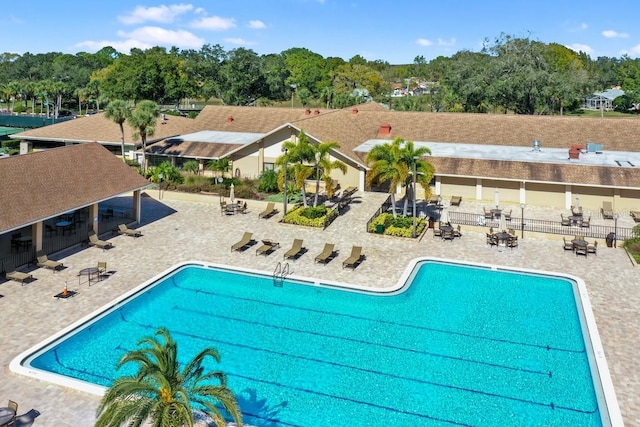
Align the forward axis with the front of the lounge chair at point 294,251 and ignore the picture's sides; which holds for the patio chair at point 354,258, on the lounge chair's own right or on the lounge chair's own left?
on the lounge chair's own left

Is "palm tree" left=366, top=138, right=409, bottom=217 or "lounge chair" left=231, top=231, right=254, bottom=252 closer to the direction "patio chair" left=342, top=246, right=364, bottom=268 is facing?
the lounge chair

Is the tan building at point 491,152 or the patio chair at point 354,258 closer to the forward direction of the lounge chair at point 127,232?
the patio chair

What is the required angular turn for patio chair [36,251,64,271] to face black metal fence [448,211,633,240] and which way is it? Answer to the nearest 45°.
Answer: approximately 45° to its left

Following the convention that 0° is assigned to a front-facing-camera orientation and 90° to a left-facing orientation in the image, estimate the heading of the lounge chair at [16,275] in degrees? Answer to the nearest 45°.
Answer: approximately 315°

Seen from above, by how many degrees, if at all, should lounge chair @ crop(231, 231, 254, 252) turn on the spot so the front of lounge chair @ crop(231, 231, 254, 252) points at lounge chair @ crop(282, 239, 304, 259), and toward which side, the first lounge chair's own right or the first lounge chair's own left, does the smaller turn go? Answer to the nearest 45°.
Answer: approximately 90° to the first lounge chair's own left

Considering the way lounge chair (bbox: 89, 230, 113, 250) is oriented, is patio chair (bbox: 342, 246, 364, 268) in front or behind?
in front

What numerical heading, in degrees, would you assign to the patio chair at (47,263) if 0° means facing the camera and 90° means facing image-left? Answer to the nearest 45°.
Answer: approximately 315°

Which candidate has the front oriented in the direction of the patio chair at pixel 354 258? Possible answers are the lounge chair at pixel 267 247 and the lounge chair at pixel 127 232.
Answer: the lounge chair at pixel 127 232

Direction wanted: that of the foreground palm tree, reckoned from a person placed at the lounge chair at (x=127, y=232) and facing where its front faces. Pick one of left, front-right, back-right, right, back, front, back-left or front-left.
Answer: front-right

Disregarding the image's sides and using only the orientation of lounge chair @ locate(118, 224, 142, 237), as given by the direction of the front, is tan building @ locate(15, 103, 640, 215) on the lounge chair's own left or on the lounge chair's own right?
on the lounge chair's own left

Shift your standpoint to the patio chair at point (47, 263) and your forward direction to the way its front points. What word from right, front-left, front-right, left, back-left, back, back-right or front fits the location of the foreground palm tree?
front-right
